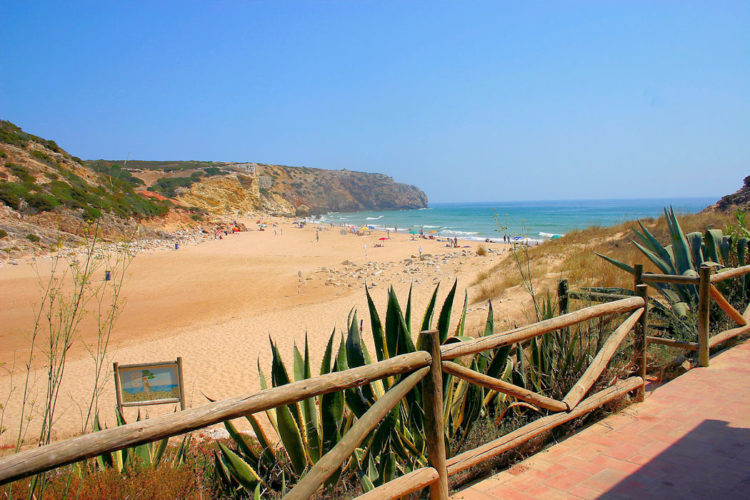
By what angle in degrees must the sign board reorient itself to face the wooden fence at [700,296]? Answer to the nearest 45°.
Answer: approximately 45° to its left

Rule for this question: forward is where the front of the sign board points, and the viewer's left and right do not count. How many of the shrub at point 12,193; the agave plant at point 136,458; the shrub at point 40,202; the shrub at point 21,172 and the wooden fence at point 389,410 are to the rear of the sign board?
3

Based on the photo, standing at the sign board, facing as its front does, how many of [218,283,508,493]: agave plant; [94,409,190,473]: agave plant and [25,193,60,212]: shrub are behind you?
1

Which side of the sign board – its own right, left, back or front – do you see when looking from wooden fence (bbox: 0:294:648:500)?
front

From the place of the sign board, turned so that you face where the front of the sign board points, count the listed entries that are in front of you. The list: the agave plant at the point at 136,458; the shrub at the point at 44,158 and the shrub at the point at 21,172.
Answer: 1

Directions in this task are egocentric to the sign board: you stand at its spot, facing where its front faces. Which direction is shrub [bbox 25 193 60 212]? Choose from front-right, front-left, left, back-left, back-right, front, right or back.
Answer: back

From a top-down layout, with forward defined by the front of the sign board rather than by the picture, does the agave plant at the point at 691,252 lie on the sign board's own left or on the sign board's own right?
on the sign board's own left

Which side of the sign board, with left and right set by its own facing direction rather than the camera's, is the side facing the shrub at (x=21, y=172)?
back

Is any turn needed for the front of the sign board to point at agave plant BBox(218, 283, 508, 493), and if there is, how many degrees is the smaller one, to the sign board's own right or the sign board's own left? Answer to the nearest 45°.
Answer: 0° — it already faces it

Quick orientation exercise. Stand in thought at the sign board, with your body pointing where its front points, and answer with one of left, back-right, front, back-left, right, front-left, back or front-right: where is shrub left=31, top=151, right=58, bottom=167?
back

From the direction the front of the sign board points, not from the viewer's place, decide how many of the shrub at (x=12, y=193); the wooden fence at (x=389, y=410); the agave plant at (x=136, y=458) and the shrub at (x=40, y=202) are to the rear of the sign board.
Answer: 2

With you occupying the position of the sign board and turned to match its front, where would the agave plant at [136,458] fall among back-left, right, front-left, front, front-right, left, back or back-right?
front

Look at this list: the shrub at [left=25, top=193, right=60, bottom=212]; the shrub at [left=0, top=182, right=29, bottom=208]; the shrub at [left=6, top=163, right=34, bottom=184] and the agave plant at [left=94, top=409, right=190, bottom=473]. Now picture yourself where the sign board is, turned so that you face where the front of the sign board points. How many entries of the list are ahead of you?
1

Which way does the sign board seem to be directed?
toward the camera

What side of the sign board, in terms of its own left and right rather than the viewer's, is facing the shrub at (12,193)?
back

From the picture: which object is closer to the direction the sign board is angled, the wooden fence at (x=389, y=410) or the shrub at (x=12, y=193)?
the wooden fence

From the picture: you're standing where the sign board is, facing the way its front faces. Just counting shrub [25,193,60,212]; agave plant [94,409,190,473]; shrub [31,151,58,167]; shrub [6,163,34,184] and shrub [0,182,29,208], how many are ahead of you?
1

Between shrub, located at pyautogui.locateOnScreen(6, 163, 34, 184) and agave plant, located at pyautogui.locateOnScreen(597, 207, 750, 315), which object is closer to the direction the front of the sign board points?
the agave plant

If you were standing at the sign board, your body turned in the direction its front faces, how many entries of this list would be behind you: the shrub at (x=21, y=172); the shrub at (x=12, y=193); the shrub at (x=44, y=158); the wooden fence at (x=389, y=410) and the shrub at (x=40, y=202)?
4
